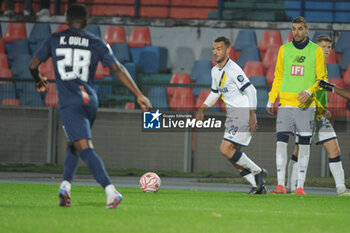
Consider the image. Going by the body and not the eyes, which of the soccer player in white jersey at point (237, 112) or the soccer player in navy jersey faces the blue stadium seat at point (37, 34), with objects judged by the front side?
the soccer player in navy jersey

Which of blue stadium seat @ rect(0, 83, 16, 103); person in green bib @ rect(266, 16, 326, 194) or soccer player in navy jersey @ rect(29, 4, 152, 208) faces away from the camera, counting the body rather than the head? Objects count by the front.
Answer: the soccer player in navy jersey

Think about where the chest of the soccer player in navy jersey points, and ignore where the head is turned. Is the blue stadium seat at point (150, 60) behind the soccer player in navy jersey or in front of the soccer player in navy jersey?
in front

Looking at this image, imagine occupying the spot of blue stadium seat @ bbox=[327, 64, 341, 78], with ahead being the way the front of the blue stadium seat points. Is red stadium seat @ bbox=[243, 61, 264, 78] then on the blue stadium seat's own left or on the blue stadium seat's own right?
on the blue stadium seat's own right

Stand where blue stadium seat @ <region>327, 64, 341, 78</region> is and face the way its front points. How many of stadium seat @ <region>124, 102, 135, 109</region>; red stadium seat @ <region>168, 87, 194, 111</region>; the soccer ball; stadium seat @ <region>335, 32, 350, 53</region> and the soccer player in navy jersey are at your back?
1

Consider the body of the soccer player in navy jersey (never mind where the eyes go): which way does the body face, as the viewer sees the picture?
away from the camera

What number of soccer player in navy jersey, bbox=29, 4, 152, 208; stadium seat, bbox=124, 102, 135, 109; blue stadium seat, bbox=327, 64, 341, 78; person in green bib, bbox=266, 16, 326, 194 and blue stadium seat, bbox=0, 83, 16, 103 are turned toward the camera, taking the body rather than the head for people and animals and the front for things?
4

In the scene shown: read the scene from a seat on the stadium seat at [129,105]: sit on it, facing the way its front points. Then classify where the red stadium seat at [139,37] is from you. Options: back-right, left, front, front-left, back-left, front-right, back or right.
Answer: back

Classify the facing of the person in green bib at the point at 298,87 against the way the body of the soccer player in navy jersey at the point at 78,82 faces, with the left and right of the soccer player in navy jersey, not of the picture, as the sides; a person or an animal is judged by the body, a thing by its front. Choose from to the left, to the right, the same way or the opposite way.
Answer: the opposite way

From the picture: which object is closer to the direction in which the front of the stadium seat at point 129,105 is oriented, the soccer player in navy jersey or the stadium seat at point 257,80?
the soccer player in navy jersey

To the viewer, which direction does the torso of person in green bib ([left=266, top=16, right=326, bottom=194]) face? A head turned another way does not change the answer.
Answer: toward the camera

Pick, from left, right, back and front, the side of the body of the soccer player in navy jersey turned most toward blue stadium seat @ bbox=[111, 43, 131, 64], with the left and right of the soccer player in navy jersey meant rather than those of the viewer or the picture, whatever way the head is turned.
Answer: front

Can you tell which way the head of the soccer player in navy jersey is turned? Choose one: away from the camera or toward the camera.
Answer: away from the camera

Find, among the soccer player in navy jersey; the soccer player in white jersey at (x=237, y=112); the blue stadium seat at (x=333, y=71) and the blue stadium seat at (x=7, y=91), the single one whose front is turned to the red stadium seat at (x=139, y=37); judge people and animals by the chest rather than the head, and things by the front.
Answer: the soccer player in navy jersey

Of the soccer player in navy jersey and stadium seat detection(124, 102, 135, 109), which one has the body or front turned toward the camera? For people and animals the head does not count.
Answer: the stadium seat

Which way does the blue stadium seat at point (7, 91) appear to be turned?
toward the camera

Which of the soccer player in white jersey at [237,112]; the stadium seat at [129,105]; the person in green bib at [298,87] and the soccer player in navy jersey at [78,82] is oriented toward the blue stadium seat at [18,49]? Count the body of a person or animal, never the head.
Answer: the soccer player in navy jersey

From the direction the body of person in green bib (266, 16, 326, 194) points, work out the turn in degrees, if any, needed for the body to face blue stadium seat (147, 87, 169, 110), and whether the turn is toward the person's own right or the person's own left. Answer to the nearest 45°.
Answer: approximately 135° to the person's own right
